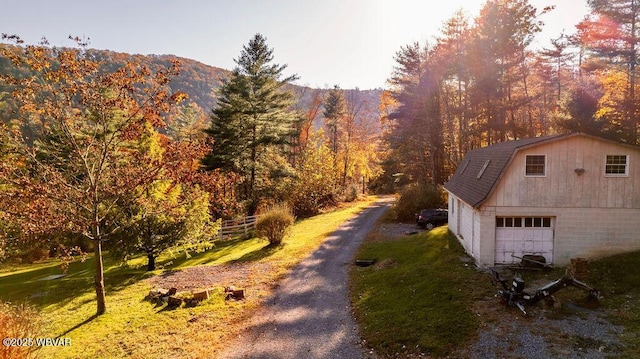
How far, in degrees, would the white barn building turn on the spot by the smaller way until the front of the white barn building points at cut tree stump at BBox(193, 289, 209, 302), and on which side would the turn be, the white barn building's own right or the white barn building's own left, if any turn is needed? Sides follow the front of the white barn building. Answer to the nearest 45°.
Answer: approximately 45° to the white barn building's own right

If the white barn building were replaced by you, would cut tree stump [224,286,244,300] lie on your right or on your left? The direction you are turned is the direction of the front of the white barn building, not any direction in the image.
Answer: on your right

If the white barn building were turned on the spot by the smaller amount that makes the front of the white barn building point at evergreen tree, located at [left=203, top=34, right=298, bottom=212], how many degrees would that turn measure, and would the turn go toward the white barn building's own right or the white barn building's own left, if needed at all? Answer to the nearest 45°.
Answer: approximately 90° to the white barn building's own right

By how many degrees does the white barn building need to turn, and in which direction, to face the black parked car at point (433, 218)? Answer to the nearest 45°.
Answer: approximately 135° to its right

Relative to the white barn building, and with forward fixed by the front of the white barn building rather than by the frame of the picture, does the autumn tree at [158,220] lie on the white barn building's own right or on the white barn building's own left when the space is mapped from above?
on the white barn building's own right

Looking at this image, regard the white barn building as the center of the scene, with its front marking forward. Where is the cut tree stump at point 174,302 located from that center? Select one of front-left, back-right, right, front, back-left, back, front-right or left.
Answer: front-right

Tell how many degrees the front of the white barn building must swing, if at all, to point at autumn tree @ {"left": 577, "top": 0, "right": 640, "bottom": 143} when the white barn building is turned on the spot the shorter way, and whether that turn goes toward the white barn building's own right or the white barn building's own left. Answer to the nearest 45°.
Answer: approximately 180°

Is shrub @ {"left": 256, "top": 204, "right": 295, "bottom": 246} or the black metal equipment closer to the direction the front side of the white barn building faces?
the black metal equipment

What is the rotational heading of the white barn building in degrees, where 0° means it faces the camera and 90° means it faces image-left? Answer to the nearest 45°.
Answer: approximately 0°

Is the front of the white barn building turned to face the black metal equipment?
yes

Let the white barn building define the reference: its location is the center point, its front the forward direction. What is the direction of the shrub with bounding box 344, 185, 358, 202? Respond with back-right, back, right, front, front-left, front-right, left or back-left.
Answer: back-right

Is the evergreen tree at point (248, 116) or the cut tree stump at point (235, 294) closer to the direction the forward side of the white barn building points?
the cut tree stump

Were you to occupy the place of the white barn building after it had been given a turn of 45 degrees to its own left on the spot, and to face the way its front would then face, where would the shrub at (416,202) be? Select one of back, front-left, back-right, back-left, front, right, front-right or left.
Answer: back

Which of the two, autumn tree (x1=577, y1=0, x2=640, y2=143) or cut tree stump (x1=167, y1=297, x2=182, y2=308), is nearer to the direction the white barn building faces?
the cut tree stump

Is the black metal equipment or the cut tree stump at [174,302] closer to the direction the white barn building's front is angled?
the black metal equipment
